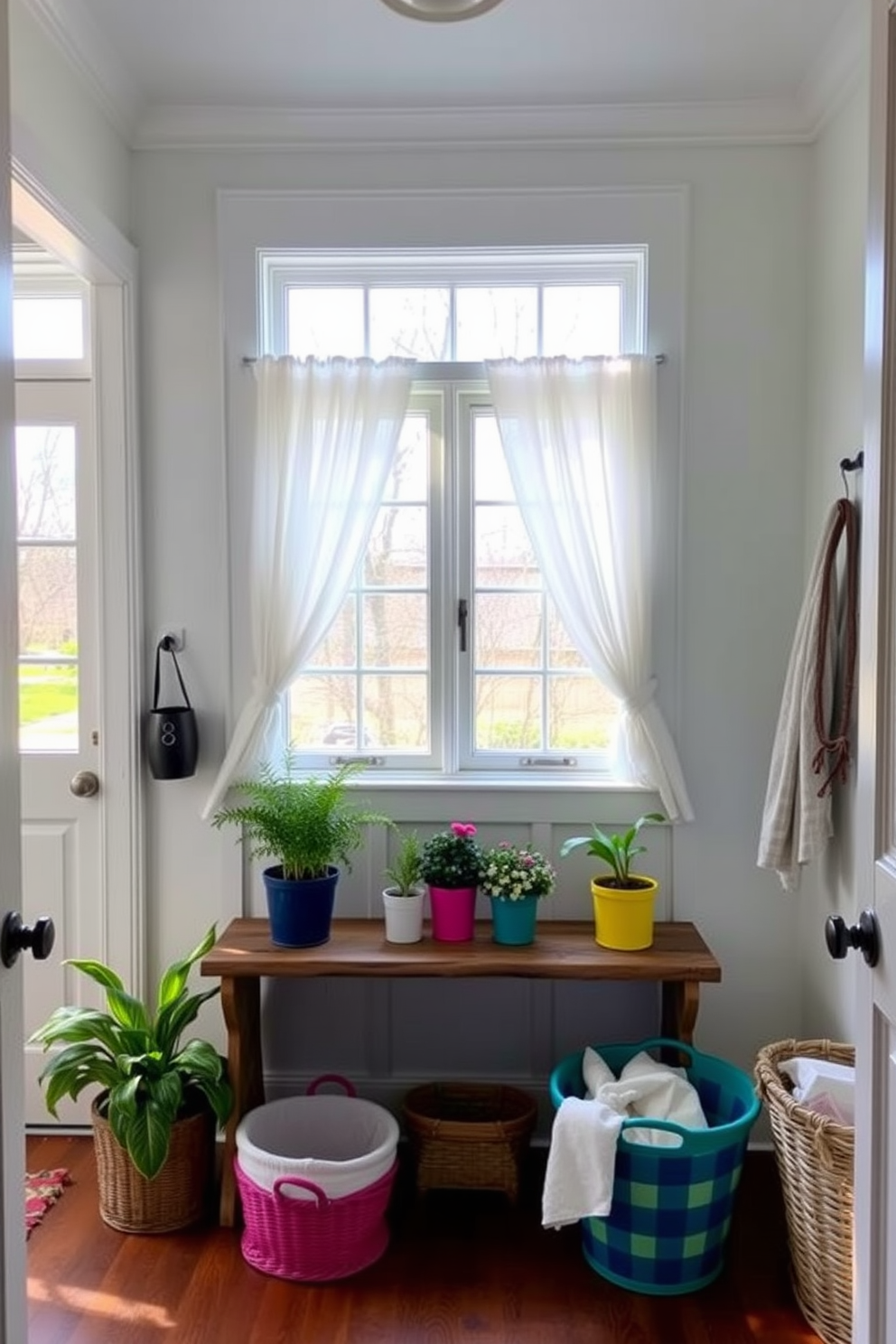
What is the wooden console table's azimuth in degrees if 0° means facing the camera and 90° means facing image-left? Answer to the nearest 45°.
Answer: approximately 0°

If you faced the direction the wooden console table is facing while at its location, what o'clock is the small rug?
The small rug is roughly at 3 o'clock from the wooden console table.

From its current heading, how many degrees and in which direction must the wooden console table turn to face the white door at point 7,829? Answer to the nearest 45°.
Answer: approximately 45° to its right

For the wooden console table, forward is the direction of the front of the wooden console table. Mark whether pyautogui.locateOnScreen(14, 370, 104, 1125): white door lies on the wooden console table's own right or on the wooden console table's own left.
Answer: on the wooden console table's own right

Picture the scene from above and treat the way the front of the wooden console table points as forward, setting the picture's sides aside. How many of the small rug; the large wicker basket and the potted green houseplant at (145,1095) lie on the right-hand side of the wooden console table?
2

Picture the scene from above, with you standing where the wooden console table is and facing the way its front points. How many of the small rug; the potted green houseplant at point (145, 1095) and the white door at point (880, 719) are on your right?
2

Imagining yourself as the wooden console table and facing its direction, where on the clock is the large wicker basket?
The large wicker basket is roughly at 10 o'clock from the wooden console table.
